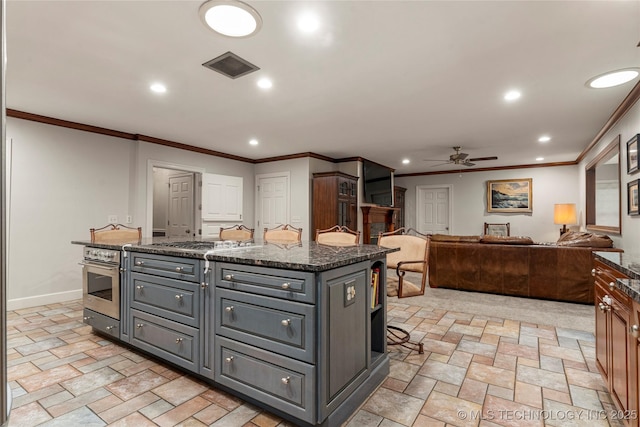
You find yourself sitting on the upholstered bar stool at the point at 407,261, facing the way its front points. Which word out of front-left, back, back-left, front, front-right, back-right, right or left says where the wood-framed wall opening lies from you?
back

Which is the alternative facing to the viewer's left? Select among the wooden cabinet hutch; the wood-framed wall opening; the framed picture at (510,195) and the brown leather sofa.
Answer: the wood-framed wall opening

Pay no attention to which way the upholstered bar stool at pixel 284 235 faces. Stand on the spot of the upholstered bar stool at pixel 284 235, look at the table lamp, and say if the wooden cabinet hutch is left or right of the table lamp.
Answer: left

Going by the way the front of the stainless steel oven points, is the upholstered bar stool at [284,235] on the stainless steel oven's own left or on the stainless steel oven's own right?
on the stainless steel oven's own left

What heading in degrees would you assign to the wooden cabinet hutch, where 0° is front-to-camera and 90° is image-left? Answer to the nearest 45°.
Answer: approximately 315°

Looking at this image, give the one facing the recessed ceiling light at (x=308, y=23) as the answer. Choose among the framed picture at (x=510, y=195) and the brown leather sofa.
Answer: the framed picture

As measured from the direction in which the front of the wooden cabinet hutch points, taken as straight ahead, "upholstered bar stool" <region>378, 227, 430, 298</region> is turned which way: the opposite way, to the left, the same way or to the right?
to the right

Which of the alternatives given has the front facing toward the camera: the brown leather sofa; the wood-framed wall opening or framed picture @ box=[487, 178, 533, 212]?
the framed picture

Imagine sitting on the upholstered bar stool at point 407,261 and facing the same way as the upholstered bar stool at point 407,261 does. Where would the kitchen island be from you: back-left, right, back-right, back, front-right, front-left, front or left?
front

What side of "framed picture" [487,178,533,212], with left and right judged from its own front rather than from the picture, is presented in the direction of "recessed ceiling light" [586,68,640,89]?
front

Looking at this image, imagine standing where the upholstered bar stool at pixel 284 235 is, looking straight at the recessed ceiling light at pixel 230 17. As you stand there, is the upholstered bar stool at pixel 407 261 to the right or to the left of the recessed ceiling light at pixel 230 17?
left

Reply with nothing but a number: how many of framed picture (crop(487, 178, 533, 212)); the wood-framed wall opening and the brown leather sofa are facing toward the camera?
1

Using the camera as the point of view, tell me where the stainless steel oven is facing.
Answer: facing the viewer and to the left of the viewer

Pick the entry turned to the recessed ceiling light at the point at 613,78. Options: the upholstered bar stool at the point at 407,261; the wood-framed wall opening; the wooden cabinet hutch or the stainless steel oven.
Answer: the wooden cabinet hutch

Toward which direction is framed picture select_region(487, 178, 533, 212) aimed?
toward the camera
